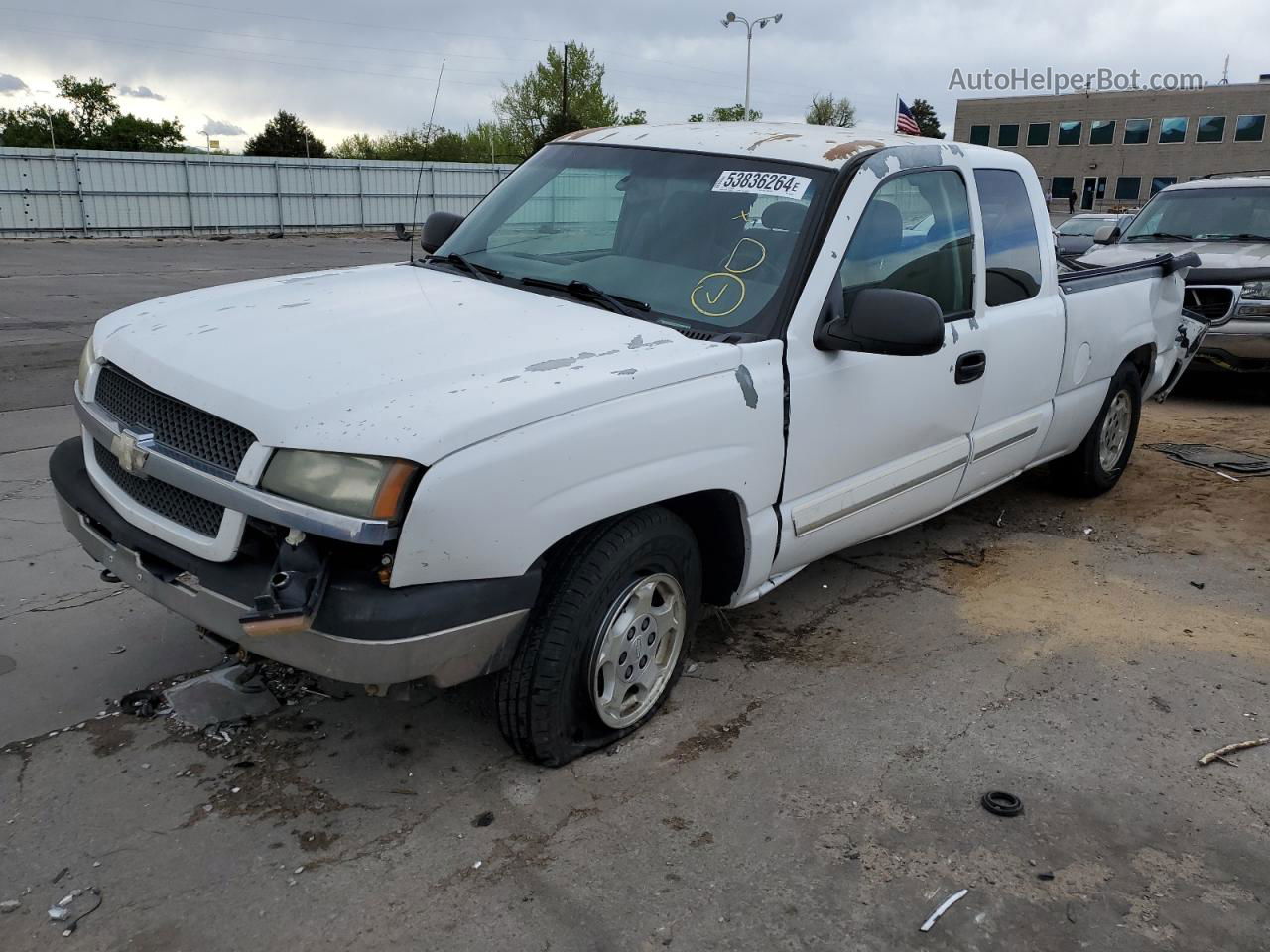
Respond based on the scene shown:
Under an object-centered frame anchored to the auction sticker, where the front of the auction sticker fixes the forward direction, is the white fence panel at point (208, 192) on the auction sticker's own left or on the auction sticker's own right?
on the auction sticker's own right

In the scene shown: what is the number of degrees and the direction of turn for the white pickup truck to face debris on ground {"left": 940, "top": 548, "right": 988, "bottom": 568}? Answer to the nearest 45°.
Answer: approximately 90° to its left

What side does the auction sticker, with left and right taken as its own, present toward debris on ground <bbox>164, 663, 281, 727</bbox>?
front

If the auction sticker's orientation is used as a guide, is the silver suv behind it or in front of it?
behind

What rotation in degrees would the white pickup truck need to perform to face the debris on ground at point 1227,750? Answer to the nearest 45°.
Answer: approximately 135° to its left

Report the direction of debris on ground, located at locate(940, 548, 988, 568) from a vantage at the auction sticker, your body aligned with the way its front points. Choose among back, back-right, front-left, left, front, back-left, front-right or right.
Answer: back

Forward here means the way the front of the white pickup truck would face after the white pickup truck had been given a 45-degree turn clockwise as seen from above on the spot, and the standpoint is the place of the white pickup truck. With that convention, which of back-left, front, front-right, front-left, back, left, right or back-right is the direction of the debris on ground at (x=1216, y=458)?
back-right

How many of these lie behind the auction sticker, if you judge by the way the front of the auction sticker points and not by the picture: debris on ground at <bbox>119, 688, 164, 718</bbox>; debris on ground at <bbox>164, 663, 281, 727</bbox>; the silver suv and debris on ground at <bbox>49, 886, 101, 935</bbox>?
1

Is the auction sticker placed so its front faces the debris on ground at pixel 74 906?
yes

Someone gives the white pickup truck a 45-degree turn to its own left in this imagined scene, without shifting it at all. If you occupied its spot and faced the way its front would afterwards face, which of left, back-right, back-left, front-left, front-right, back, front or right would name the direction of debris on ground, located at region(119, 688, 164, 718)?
right

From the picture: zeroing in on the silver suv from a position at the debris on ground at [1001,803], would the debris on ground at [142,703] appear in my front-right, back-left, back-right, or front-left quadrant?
back-left

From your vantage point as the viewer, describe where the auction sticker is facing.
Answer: facing the viewer and to the left of the viewer
